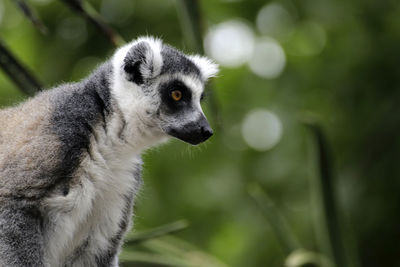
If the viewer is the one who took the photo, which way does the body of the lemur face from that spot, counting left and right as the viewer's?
facing the viewer and to the right of the viewer

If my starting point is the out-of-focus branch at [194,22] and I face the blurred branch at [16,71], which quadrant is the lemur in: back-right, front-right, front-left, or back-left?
front-left

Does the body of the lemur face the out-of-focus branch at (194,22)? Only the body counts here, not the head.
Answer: no

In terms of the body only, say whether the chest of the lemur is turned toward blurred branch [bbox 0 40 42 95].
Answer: no
